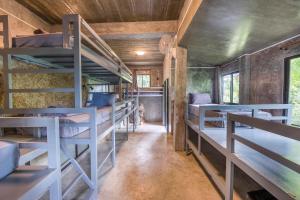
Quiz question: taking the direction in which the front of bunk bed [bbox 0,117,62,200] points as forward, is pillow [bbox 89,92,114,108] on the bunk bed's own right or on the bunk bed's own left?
on the bunk bed's own left

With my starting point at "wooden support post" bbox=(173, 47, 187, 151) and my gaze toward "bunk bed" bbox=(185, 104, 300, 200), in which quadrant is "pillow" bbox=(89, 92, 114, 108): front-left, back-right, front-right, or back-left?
back-right

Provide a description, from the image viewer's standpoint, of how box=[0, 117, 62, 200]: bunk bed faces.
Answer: facing the viewer and to the right of the viewer

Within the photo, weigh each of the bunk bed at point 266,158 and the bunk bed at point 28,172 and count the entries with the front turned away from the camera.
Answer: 0

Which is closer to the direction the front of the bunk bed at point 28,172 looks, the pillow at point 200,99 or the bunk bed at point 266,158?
the bunk bed

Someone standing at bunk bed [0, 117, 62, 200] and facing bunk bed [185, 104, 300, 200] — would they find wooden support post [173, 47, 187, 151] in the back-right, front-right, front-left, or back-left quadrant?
front-left

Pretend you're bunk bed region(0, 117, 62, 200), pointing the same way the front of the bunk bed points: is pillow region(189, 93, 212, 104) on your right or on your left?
on your left

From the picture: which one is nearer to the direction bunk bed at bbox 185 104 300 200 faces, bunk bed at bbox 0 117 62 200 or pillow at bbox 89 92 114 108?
the bunk bed

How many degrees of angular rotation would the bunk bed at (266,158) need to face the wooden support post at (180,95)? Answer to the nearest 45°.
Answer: approximately 180°

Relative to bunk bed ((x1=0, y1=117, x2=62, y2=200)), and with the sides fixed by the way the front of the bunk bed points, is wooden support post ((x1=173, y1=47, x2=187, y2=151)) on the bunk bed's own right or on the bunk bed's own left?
on the bunk bed's own left

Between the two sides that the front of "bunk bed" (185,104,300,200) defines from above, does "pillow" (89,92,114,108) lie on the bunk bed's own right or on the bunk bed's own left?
on the bunk bed's own right
